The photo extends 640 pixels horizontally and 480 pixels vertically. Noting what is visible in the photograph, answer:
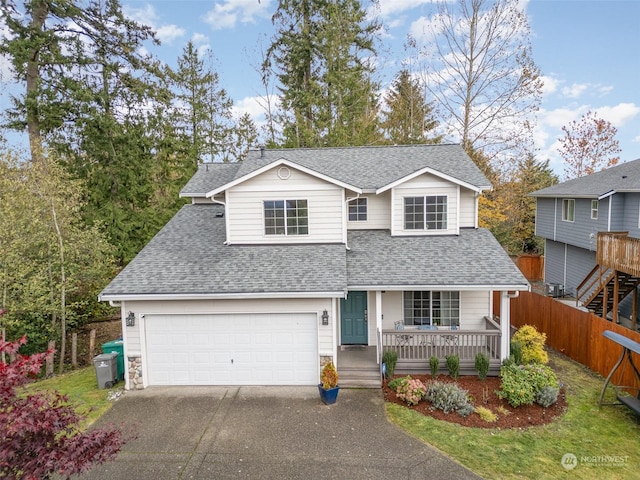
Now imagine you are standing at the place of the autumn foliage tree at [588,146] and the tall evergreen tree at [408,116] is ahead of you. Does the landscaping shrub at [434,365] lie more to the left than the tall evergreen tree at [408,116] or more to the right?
left

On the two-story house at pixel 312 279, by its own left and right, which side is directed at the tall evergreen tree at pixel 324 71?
back

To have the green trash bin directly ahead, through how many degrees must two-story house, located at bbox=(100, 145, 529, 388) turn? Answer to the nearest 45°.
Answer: approximately 90° to its right

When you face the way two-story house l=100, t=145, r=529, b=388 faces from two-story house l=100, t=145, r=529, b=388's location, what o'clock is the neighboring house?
The neighboring house is roughly at 8 o'clock from the two-story house.

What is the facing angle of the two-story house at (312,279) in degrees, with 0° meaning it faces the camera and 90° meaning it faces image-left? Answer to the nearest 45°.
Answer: approximately 0°

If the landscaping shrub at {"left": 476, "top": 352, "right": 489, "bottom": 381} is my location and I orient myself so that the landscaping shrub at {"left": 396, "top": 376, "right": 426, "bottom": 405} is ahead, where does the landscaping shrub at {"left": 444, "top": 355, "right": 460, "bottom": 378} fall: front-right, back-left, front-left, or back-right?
front-right

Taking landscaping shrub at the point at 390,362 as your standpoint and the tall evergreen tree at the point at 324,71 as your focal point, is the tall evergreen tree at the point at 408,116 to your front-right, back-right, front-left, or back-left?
front-right

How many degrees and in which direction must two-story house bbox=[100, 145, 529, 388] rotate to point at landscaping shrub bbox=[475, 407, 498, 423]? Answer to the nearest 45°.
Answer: approximately 45° to its left

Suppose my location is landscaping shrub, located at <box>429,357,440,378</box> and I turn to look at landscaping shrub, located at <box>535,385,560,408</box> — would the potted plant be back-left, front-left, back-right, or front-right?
back-right

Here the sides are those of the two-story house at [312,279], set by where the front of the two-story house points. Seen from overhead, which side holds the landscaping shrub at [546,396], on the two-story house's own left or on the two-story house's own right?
on the two-story house's own left

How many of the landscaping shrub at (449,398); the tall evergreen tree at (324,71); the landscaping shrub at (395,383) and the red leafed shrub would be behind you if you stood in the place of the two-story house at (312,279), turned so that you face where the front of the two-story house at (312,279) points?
1

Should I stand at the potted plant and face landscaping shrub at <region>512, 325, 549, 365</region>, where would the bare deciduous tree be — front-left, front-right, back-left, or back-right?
front-left

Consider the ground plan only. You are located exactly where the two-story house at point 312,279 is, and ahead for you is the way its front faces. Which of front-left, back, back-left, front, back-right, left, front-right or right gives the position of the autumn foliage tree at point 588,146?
back-left

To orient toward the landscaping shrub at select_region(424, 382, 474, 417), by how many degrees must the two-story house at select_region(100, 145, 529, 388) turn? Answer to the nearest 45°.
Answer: approximately 45° to its left

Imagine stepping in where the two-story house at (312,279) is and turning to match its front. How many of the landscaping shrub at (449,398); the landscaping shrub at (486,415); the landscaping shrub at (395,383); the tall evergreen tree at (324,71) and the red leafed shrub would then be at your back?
1

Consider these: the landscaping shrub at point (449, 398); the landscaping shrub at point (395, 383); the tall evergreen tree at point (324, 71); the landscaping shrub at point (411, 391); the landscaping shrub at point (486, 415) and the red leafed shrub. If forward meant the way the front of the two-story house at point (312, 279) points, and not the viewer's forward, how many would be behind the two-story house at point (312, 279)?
1

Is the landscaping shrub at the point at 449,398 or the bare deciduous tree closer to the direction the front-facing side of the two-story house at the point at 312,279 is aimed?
the landscaping shrub

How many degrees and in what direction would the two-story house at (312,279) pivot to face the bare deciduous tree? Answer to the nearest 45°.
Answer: approximately 135° to its left
